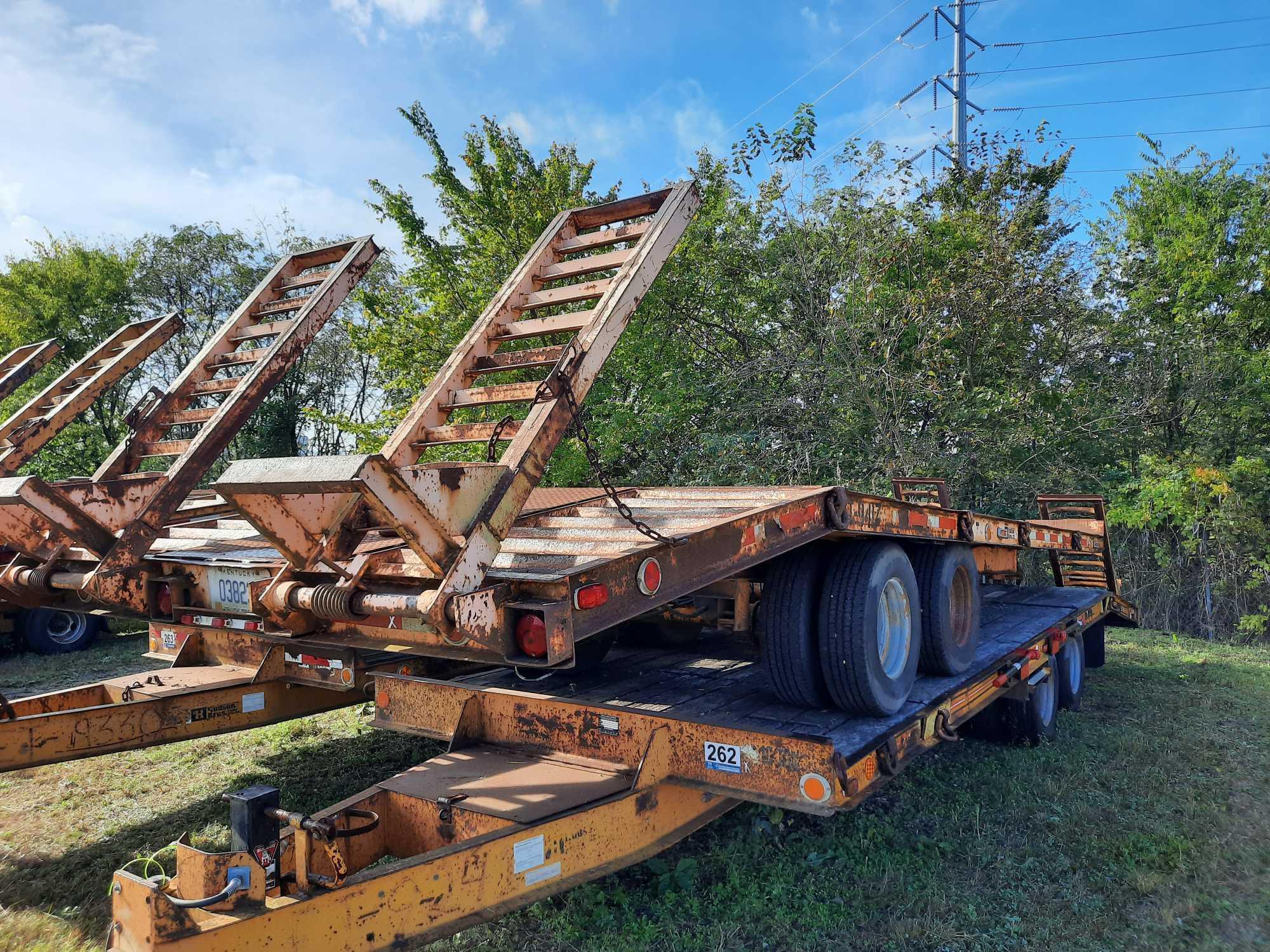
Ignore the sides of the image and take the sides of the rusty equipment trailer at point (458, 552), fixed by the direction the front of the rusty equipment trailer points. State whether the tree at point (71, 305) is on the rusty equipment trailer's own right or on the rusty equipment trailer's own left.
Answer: on the rusty equipment trailer's own left

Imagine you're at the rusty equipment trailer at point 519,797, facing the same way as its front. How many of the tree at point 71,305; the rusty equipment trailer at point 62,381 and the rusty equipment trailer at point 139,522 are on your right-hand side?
3

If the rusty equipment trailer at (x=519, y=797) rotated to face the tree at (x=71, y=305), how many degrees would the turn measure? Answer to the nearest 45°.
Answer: approximately 90° to its right

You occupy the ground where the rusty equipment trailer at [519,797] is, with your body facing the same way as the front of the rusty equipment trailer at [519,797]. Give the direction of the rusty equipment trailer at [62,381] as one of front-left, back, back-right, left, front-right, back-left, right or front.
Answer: right

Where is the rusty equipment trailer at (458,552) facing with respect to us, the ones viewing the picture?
facing away from the viewer and to the right of the viewer

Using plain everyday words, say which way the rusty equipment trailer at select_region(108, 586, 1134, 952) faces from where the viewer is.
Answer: facing the viewer and to the left of the viewer
